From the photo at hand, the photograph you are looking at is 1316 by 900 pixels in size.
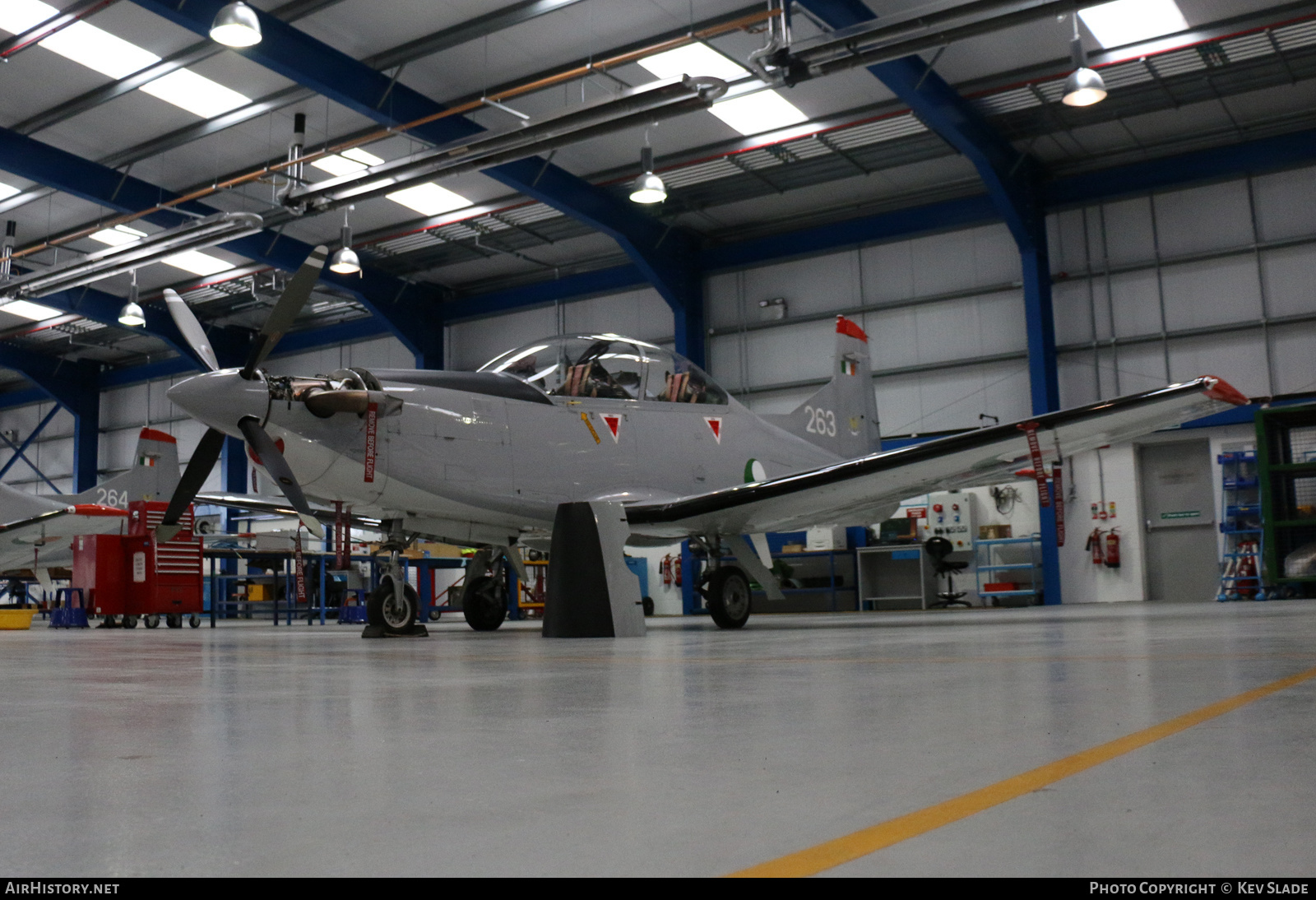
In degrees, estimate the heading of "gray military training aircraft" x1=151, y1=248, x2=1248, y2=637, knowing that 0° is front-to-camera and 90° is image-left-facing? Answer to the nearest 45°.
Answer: approximately 45°

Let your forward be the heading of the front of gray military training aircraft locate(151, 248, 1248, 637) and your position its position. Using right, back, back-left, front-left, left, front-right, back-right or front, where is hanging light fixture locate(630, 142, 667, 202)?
back-right

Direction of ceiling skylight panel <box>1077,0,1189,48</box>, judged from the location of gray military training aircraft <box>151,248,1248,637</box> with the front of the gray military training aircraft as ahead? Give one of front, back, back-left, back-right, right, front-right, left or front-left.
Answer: back

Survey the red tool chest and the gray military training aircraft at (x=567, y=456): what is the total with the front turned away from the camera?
0

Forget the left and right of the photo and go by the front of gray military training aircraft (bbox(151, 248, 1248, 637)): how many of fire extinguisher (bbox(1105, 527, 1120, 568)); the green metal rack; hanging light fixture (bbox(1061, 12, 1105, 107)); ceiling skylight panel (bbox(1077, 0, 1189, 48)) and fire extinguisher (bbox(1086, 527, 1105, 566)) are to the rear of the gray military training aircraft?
5

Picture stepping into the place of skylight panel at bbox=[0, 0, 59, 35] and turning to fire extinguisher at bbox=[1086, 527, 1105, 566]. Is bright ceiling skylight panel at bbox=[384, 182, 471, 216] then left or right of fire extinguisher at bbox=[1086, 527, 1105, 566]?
left

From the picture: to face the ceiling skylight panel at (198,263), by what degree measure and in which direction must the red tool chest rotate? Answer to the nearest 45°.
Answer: approximately 135° to its left
